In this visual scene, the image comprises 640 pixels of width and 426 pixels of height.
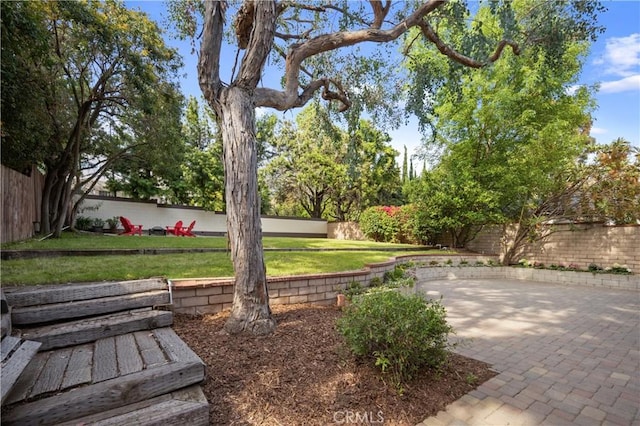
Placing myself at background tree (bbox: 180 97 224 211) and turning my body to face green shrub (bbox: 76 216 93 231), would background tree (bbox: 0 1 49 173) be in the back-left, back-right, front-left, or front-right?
front-left

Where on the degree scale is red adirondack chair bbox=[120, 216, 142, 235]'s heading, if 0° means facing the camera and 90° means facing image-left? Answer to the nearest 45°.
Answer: approximately 270°

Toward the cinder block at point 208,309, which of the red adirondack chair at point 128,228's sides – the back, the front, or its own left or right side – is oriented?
right

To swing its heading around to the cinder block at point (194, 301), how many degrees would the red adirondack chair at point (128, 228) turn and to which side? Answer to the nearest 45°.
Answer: approximately 90° to its right

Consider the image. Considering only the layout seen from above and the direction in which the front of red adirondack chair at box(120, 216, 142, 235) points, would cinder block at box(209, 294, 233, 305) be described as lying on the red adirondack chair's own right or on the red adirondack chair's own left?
on the red adirondack chair's own right

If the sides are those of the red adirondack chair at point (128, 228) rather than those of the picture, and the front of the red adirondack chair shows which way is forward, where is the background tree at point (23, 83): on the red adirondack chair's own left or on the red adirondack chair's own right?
on the red adirondack chair's own right
